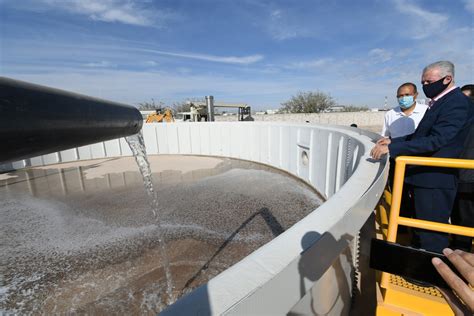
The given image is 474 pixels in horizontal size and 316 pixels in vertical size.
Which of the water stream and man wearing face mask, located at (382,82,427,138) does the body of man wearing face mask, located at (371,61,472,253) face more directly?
the water stream

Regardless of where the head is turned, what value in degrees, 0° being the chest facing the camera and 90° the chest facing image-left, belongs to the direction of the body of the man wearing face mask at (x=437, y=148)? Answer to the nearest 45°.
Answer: approximately 90°

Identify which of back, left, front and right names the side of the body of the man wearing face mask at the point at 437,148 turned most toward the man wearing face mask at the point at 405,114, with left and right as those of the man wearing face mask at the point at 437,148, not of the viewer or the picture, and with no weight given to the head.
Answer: right

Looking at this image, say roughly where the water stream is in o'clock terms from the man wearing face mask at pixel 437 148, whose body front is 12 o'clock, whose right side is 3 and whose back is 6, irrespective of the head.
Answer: The water stream is roughly at 11 o'clock from the man wearing face mask.

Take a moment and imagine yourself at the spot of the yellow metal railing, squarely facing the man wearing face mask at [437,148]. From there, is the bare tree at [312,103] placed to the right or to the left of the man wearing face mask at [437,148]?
left

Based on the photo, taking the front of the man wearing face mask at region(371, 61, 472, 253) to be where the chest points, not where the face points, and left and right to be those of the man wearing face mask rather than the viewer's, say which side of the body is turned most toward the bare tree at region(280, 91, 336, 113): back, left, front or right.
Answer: right
